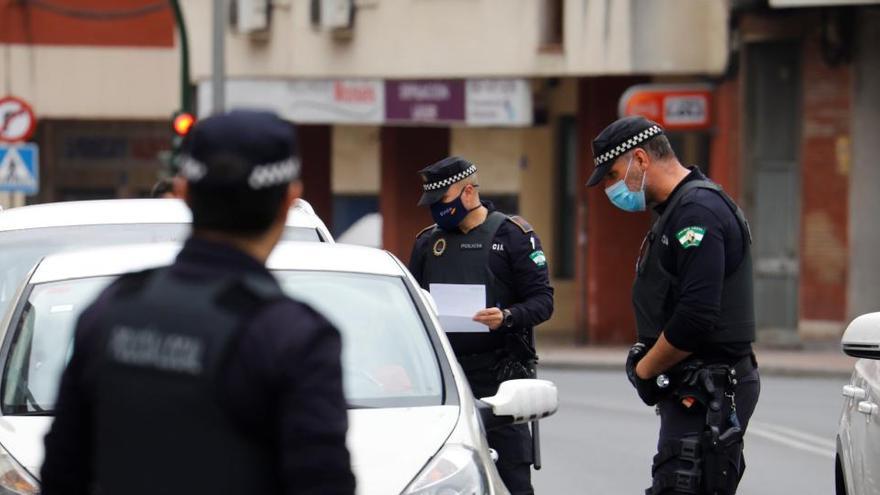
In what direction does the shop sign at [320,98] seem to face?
toward the camera

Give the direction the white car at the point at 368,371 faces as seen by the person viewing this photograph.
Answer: facing the viewer

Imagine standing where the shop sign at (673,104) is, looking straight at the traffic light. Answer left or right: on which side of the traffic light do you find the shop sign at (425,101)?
right

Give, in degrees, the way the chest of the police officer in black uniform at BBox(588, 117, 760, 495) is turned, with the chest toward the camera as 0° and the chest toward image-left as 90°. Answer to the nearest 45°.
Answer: approximately 90°

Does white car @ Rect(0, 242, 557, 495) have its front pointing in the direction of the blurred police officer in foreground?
yes

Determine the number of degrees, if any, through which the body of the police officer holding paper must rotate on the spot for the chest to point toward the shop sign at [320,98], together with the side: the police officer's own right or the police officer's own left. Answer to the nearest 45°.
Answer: approximately 135° to the police officer's own right

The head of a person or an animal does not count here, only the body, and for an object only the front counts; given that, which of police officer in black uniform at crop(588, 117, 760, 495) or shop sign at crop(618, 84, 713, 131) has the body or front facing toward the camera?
the shop sign

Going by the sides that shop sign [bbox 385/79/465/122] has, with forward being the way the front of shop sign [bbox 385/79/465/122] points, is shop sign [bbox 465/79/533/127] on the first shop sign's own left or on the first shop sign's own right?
on the first shop sign's own left

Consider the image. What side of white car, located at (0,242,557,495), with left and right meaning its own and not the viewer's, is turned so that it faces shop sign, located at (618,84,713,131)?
back

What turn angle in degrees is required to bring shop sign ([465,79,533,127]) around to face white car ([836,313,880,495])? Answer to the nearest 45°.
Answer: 0° — it already faces it

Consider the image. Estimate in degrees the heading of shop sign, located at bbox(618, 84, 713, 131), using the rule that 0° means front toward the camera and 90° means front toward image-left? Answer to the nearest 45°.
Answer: approximately 0°

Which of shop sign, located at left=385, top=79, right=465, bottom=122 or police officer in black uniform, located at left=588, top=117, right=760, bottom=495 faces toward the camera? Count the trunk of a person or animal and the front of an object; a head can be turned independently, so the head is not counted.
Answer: the shop sign

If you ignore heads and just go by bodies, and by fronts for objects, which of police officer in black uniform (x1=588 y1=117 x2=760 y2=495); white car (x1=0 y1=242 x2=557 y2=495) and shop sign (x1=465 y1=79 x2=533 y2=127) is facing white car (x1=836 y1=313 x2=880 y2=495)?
the shop sign

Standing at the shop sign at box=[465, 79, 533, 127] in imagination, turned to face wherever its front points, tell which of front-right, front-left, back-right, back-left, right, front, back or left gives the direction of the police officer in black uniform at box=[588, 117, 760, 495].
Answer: front
